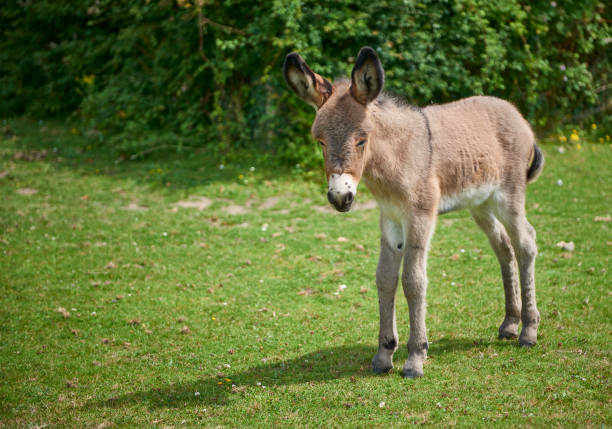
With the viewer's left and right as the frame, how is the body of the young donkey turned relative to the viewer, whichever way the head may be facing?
facing the viewer and to the left of the viewer

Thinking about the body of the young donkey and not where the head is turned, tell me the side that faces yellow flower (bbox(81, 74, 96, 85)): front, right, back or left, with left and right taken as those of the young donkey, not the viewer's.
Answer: right
